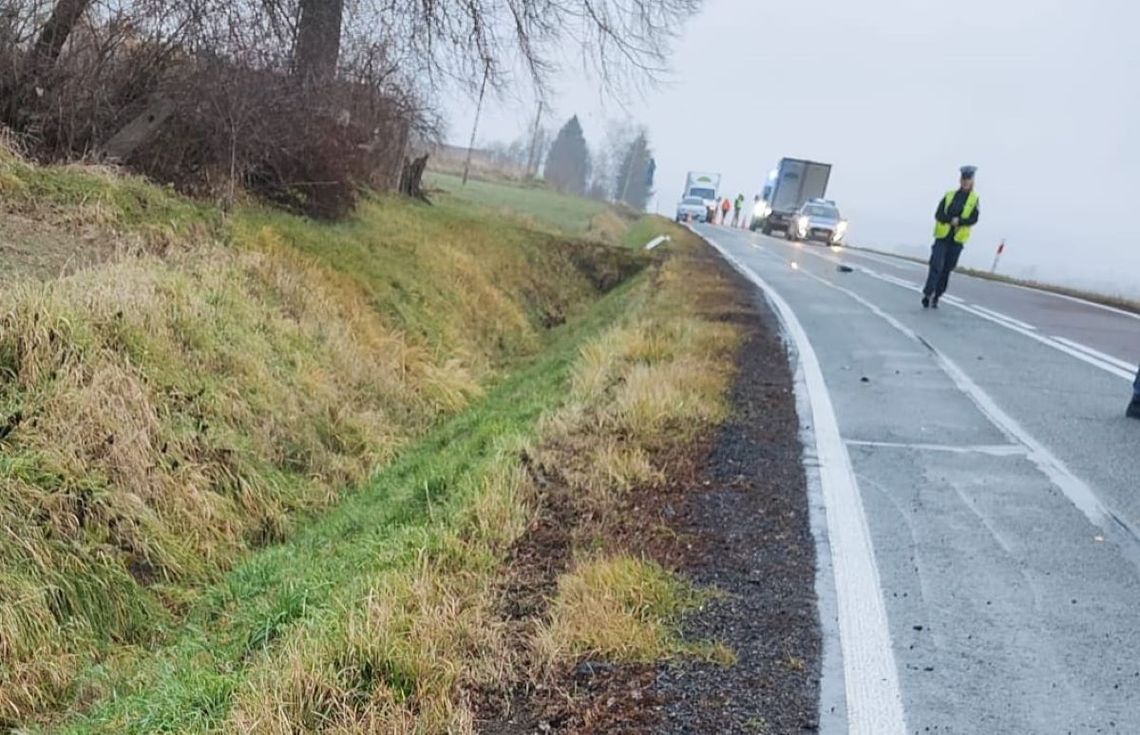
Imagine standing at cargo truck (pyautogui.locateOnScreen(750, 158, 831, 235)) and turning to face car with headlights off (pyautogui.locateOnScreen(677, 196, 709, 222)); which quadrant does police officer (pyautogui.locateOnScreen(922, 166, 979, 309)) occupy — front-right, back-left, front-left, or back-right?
back-left

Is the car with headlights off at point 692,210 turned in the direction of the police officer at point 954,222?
yes

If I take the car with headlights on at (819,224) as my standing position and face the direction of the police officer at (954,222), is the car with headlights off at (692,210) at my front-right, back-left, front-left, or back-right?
back-right

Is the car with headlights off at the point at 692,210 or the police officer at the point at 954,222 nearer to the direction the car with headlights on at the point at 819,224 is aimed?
the police officer

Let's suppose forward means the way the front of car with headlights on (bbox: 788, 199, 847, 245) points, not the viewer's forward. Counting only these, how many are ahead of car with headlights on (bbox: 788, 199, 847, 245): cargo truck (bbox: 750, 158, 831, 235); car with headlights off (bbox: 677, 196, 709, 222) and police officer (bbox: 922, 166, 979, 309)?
1

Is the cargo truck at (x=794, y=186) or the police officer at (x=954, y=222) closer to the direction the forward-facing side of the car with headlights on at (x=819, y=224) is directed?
the police officer

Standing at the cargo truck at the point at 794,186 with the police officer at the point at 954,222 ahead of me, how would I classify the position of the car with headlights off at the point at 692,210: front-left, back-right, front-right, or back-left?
back-right

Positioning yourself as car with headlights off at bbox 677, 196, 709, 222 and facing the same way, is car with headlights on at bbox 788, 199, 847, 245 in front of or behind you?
in front

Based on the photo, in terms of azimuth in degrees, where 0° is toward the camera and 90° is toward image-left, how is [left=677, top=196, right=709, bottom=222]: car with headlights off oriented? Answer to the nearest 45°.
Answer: approximately 0°

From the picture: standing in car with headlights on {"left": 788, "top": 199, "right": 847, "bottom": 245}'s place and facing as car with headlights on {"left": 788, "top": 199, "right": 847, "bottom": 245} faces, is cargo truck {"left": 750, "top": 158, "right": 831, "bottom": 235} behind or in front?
behind

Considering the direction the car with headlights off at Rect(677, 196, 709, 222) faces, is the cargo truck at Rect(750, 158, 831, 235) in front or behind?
in front

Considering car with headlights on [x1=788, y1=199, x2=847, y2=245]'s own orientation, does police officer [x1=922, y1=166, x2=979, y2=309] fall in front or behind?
in front

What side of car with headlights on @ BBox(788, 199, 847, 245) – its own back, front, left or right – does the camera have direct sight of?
front

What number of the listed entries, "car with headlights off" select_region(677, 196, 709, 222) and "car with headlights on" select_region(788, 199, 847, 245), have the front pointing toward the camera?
2
